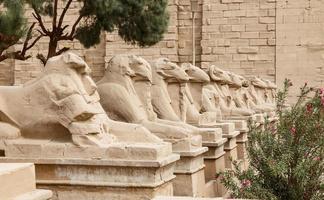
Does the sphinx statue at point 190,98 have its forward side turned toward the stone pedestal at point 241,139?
no

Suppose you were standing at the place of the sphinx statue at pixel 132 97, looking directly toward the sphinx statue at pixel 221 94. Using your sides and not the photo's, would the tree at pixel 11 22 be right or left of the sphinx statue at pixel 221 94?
left

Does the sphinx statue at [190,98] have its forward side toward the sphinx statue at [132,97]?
no

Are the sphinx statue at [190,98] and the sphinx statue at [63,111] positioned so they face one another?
no

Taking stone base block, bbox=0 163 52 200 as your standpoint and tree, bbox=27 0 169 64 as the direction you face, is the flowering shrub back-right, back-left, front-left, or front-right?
front-right

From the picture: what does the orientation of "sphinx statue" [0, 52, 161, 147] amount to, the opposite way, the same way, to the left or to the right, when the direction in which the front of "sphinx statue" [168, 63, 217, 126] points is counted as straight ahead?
the same way
